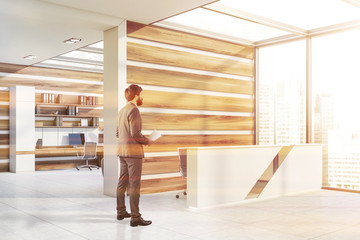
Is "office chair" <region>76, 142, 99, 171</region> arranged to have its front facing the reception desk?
no

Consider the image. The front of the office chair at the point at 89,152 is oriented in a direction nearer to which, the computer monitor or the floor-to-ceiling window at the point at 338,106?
the computer monitor

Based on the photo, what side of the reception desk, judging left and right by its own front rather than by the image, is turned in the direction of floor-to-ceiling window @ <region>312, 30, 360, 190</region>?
left

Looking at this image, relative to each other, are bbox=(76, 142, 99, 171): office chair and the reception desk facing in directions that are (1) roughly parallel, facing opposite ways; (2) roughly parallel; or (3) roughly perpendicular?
roughly parallel, facing opposite ways

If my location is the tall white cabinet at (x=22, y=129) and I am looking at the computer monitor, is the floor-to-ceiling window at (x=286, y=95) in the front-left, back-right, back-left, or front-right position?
front-right

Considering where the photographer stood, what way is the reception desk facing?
facing the viewer and to the right of the viewer

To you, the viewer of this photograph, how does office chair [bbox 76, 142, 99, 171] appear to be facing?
facing away from the viewer and to the left of the viewer

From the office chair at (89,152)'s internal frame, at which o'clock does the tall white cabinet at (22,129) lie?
The tall white cabinet is roughly at 10 o'clock from the office chair.

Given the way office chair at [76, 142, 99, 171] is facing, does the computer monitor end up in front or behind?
in front

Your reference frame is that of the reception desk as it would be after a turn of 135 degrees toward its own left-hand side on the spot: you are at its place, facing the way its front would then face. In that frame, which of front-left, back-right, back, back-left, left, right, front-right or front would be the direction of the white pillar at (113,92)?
left

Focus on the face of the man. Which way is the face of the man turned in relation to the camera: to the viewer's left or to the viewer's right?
to the viewer's right

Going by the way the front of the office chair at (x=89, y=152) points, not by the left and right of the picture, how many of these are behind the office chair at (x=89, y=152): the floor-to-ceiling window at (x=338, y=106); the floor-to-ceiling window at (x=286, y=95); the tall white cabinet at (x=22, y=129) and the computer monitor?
2

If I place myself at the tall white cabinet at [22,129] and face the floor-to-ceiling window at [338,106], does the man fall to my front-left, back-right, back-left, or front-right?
front-right
